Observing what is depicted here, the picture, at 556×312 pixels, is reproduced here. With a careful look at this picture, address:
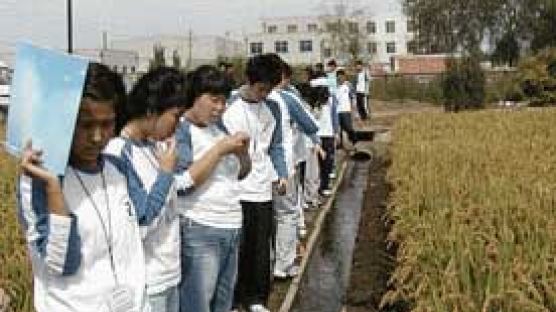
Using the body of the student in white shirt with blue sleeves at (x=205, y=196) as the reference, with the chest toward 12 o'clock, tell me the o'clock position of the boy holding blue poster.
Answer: The boy holding blue poster is roughly at 2 o'clock from the student in white shirt with blue sleeves.

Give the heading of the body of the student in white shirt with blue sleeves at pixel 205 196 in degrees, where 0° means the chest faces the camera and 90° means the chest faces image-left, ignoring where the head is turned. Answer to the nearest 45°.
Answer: approximately 315°

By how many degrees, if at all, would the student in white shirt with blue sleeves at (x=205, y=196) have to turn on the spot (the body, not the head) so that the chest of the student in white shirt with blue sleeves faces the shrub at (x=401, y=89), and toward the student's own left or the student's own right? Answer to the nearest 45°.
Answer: approximately 135° to the student's own left

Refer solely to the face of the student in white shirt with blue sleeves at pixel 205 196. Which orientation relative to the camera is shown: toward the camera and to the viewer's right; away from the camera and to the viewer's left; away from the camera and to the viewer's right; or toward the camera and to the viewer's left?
toward the camera and to the viewer's right

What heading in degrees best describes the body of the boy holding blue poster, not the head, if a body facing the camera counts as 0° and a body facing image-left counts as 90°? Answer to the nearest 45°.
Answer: approximately 315°

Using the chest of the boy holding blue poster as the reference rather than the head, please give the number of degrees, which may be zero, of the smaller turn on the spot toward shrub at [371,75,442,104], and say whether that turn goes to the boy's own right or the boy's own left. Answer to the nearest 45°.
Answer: approximately 135° to the boy's own left

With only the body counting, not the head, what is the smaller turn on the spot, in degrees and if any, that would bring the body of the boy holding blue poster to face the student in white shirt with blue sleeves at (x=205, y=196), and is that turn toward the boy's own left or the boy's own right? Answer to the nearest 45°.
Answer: approximately 135° to the boy's own left
